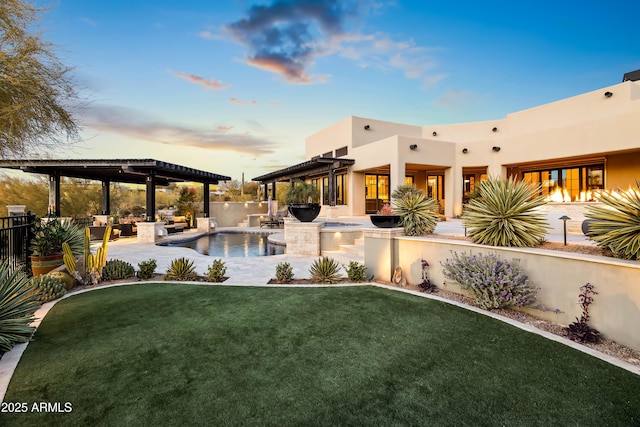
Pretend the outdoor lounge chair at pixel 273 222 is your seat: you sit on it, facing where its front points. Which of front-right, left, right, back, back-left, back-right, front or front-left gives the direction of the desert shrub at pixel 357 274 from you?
left

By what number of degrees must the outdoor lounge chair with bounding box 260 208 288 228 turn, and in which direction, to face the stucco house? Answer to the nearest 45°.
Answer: approximately 135° to its left

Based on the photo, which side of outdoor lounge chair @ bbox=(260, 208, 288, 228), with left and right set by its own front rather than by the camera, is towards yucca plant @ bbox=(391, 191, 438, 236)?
left

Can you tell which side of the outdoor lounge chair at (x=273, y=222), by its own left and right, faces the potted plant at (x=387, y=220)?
left
